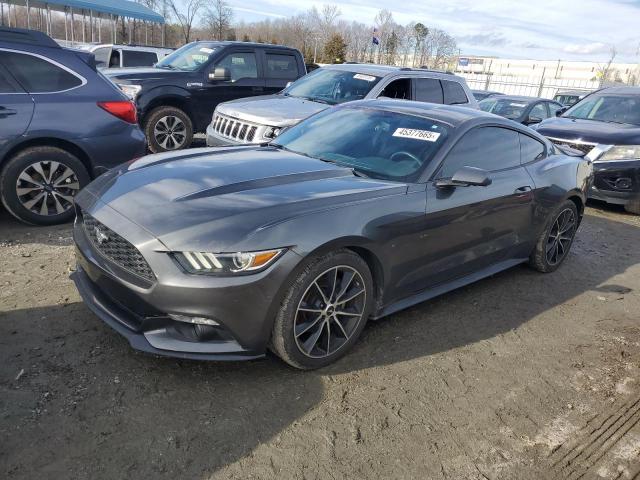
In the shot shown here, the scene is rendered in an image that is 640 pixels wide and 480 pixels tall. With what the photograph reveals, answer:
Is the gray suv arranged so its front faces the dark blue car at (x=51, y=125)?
yes

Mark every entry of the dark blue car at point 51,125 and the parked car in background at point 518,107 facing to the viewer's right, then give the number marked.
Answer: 0

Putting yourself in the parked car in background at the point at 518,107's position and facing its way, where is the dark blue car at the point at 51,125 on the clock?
The dark blue car is roughly at 11 o'clock from the parked car in background.

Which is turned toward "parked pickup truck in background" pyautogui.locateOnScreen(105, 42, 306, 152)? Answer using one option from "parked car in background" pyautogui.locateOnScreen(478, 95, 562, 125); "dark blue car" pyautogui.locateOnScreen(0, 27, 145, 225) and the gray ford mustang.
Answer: "parked car in background" pyautogui.locateOnScreen(478, 95, 562, 125)

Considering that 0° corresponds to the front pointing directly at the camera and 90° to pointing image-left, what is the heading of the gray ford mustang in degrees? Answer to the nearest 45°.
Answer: approximately 45°

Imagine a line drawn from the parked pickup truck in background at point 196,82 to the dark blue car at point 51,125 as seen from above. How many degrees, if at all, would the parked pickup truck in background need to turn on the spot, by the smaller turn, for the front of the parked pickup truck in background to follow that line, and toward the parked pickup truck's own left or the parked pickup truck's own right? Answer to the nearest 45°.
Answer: approximately 45° to the parked pickup truck's own left

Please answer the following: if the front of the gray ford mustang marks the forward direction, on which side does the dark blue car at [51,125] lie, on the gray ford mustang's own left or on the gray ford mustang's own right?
on the gray ford mustang's own right

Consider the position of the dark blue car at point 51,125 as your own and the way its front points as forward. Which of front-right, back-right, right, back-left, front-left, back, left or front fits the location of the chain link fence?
back-right

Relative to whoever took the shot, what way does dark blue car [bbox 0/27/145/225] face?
facing to the left of the viewer

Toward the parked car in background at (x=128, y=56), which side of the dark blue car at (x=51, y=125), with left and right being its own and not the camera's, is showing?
right

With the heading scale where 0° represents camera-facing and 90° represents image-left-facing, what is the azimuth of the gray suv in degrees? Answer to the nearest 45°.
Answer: approximately 45°

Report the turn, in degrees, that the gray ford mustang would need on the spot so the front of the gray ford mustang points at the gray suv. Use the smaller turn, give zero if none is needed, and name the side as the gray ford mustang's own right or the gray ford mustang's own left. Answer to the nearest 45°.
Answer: approximately 135° to the gray ford mustang's own right

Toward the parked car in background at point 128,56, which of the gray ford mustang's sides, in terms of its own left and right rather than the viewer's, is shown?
right

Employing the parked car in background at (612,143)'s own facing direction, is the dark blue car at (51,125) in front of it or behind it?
in front
